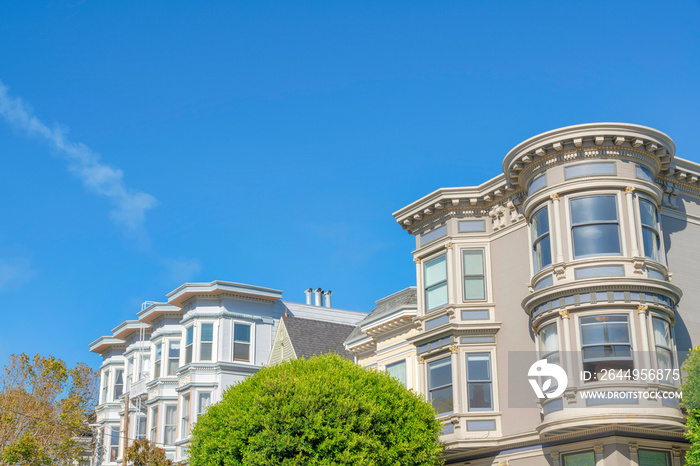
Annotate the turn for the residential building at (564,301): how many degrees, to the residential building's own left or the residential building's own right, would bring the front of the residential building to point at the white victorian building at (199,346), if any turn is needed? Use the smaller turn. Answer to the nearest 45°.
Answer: approximately 90° to the residential building's own right

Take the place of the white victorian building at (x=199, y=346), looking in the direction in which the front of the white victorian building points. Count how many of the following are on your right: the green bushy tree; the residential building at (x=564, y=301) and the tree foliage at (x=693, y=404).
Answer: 0

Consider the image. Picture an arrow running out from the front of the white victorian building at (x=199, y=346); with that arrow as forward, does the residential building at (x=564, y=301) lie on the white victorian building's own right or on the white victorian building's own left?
on the white victorian building's own left

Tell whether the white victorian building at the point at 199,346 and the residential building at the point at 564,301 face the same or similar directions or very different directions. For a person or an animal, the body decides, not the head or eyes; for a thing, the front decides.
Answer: same or similar directions

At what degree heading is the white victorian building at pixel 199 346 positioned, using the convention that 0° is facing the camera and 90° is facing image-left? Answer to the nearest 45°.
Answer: approximately 45°

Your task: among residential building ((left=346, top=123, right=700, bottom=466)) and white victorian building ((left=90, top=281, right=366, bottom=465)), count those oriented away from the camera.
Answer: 0

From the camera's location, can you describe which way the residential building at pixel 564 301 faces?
facing the viewer and to the left of the viewer

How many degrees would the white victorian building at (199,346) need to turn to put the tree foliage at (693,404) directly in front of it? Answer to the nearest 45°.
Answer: approximately 90° to its left

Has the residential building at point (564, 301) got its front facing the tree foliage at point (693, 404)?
no
